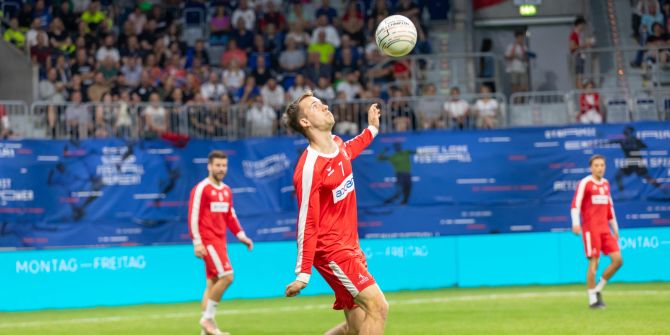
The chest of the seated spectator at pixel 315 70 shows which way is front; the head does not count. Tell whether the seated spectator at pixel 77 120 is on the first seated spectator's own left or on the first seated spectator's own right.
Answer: on the first seated spectator's own right

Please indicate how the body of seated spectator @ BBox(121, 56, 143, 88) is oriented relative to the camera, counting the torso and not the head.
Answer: toward the camera

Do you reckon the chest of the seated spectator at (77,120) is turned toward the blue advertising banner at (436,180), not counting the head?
no

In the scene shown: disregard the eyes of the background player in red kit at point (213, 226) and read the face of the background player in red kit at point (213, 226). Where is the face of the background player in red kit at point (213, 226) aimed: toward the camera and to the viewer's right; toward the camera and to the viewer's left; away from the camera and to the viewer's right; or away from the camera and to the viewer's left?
toward the camera and to the viewer's right

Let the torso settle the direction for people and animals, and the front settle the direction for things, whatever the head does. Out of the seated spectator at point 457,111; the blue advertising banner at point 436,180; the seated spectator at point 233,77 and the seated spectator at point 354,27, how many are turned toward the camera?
4

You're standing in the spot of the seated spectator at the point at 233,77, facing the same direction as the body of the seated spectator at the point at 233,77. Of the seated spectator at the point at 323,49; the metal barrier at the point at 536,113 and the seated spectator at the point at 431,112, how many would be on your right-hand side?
0

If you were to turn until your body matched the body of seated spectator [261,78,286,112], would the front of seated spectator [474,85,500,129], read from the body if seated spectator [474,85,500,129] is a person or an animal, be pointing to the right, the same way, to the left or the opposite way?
the same way

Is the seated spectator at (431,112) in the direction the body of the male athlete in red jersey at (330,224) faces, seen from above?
no

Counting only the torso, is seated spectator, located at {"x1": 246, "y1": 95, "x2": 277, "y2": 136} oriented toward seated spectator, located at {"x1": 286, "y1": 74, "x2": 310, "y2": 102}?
no

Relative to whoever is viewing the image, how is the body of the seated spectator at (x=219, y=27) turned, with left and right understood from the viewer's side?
facing the viewer

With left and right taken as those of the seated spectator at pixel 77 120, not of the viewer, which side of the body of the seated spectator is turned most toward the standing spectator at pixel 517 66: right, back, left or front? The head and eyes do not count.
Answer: left

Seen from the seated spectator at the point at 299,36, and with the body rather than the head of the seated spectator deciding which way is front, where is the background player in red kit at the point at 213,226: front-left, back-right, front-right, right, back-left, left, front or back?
front

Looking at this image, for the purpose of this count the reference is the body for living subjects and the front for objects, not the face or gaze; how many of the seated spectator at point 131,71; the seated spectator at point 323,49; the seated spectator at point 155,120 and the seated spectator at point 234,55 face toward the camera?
4

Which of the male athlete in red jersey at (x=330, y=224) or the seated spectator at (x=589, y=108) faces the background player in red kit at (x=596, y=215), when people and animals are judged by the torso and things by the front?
the seated spectator

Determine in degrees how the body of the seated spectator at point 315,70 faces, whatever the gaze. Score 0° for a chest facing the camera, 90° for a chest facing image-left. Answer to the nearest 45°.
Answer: approximately 0°

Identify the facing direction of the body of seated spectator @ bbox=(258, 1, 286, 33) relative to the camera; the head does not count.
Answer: toward the camera

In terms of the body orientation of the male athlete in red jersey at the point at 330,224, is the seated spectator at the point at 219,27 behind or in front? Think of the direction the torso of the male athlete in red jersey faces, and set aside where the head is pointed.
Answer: behind

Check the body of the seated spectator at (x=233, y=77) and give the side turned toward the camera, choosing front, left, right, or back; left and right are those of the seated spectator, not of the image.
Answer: front
